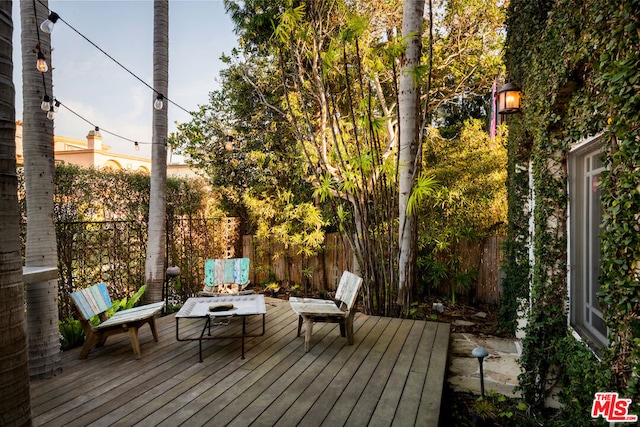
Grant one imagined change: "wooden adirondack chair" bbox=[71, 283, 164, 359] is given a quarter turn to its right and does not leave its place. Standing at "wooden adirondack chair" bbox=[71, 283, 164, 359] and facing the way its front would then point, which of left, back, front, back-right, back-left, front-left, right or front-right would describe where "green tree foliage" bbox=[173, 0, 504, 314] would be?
back

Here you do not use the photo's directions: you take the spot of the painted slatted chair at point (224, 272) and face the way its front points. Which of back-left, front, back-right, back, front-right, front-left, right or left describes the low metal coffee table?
front

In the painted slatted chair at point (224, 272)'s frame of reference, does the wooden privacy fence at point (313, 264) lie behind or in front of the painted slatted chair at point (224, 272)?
behind

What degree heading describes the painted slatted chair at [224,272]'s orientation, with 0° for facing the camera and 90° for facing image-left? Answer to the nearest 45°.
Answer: approximately 0°

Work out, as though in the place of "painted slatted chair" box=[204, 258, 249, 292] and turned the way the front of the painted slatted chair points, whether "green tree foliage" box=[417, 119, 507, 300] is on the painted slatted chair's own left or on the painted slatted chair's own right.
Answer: on the painted slatted chair's own left

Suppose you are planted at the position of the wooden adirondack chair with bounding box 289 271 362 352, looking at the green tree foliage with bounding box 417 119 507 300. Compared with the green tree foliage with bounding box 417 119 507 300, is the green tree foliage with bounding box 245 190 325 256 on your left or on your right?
left

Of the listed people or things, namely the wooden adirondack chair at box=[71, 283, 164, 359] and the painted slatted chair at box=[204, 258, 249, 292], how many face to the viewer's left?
0

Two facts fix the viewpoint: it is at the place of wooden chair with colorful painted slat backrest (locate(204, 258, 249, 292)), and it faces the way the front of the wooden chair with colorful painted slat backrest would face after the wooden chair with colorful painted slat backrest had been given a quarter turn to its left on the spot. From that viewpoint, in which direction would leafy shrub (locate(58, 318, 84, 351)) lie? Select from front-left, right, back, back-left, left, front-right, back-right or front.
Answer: back-right

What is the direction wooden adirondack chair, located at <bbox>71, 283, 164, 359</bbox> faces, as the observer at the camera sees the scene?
facing the viewer and to the right of the viewer

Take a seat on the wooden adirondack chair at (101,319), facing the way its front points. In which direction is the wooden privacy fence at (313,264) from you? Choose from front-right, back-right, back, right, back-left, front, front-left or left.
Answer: left

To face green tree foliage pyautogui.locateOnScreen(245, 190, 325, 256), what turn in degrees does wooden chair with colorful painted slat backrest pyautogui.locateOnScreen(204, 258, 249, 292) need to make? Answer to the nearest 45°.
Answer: approximately 135° to its left
